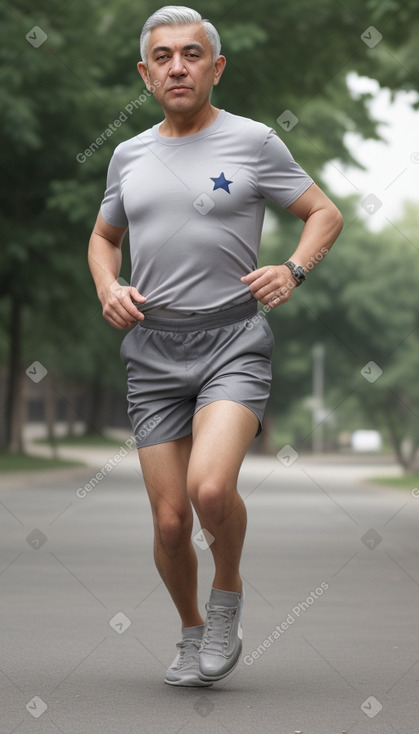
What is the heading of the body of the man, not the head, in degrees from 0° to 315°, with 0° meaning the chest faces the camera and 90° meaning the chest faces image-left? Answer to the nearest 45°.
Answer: approximately 0°

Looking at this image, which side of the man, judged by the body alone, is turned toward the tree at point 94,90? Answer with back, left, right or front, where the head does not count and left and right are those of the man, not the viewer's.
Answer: back
